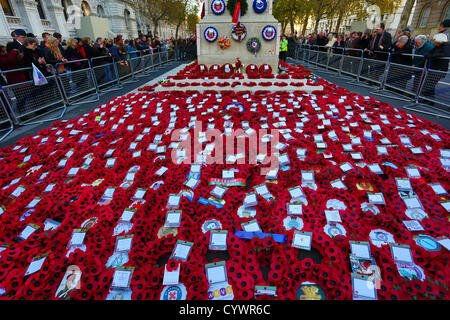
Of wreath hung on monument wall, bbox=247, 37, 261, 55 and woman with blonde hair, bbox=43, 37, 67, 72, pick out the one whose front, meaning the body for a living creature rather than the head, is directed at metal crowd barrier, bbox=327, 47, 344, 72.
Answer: the woman with blonde hair

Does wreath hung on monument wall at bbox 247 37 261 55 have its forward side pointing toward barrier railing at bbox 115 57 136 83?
no

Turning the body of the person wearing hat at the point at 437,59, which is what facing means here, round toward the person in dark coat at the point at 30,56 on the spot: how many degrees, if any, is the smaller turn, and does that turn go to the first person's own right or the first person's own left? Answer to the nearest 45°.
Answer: approximately 45° to the first person's own left

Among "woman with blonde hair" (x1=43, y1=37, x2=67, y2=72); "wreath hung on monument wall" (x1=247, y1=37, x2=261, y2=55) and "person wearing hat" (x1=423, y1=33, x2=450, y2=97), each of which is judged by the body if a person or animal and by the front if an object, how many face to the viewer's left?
1

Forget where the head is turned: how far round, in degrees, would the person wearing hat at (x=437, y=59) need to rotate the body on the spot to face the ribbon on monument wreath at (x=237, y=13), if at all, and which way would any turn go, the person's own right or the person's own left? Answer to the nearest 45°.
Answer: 0° — they already face it

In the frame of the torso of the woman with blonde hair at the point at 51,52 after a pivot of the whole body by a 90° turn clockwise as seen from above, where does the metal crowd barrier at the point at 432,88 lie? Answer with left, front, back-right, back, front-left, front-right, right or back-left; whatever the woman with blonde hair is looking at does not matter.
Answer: front-left

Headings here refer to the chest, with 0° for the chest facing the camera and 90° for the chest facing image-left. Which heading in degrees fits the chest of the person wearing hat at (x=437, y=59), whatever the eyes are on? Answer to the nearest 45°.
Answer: approximately 90°

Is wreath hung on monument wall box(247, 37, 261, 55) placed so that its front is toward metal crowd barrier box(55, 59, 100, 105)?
no

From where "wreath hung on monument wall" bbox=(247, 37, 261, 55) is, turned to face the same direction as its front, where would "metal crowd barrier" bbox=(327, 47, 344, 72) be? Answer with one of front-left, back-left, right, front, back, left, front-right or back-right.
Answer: back-left

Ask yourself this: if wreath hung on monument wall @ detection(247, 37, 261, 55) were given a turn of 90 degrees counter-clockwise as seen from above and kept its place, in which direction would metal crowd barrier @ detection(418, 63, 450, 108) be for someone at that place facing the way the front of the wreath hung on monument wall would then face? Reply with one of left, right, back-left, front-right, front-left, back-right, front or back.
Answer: front-right

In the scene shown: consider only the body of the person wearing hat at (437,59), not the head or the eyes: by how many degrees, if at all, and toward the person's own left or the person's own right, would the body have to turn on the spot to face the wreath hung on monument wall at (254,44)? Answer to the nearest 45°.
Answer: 0° — they already face it

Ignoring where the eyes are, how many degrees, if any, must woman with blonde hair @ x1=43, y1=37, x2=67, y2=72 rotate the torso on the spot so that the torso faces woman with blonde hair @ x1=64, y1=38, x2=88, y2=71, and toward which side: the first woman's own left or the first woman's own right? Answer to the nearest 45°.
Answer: approximately 45° to the first woman's own left

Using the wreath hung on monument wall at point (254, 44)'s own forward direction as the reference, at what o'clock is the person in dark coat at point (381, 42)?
The person in dark coat is roughly at 9 o'clock from the wreath hung on monument wall.

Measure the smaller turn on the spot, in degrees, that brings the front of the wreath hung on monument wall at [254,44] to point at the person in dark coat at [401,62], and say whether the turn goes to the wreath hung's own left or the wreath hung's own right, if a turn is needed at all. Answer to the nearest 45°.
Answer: approximately 90° to the wreath hung's own left

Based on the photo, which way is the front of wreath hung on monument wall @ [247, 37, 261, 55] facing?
toward the camera

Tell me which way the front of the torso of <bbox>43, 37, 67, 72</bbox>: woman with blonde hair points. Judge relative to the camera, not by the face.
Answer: to the viewer's right

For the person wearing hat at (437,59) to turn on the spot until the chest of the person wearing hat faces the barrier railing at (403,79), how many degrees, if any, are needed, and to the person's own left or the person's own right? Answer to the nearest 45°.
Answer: approximately 45° to the person's own right

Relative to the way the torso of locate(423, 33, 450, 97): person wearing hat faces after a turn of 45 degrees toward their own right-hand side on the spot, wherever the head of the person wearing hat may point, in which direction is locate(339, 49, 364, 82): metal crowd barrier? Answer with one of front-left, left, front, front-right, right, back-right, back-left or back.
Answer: front

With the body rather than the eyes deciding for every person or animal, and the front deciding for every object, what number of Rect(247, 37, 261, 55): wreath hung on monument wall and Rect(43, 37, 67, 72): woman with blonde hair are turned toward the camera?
1
